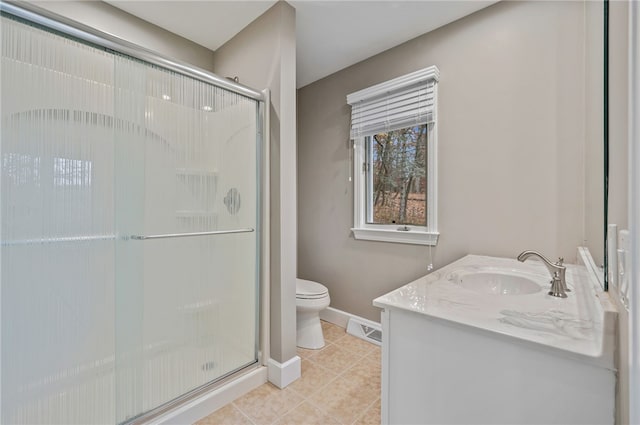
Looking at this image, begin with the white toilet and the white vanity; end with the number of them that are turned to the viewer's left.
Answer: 1

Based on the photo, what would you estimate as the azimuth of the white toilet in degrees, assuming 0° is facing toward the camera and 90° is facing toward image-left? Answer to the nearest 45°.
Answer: approximately 315°

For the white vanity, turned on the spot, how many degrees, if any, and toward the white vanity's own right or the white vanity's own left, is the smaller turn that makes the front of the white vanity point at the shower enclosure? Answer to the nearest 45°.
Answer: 0° — it already faces it

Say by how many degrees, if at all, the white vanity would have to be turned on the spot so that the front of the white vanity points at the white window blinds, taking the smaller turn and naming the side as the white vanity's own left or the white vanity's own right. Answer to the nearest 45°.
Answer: approximately 45° to the white vanity's own right

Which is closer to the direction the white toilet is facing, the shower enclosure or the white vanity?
the white vanity

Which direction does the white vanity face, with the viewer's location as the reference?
facing to the left of the viewer

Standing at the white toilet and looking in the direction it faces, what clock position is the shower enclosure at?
The shower enclosure is roughly at 3 o'clock from the white toilet.

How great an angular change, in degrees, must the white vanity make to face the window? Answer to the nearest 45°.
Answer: approximately 45° to its right

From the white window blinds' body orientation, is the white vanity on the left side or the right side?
on its left
